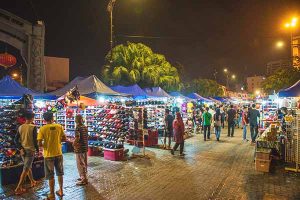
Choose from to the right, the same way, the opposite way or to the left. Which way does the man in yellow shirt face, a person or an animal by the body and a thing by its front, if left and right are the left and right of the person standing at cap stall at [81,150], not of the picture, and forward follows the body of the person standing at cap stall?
to the right

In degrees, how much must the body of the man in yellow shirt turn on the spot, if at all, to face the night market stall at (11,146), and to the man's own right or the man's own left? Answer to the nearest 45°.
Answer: approximately 45° to the man's own left

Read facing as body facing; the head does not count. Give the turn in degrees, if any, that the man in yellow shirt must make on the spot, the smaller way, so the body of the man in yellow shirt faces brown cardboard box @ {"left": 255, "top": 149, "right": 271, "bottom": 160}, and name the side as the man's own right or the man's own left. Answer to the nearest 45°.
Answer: approximately 90° to the man's own right

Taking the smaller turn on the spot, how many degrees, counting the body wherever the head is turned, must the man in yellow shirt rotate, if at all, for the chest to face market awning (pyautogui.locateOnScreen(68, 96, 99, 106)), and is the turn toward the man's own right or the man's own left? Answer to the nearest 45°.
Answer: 0° — they already face it

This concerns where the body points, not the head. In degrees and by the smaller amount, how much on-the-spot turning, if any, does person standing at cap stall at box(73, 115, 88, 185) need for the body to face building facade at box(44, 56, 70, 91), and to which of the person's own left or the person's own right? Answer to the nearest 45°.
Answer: approximately 90° to the person's own right

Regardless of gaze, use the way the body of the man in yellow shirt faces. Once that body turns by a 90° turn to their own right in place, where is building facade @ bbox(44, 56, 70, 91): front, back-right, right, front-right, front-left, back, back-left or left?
left

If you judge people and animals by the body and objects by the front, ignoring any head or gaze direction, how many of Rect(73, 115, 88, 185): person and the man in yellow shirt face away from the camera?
1

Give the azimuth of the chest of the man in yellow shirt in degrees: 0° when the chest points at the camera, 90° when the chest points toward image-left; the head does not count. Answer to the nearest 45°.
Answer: approximately 180°

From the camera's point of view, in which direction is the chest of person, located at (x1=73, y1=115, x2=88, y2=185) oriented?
to the viewer's left

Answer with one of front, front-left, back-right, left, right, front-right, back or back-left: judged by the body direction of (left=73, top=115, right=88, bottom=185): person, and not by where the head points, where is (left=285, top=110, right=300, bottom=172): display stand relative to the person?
back

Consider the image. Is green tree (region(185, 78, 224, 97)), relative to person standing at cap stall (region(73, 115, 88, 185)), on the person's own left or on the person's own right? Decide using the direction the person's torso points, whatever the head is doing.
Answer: on the person's own right

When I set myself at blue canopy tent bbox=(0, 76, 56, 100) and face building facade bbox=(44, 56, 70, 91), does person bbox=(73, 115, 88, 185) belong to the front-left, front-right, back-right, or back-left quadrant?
back-right
